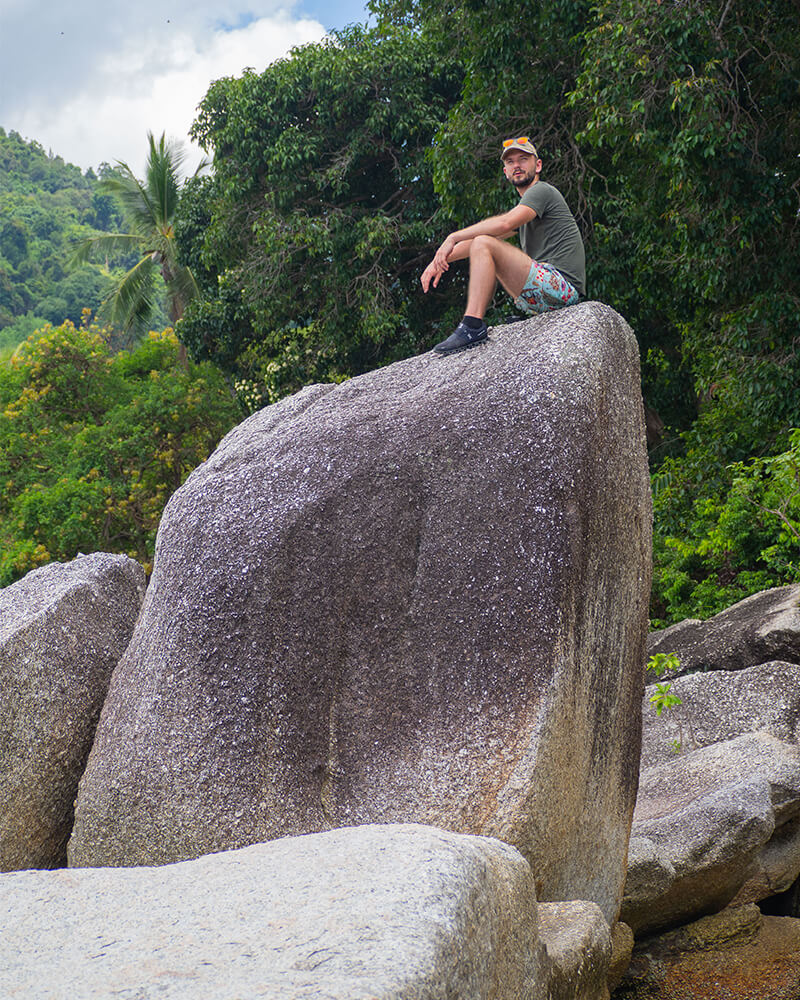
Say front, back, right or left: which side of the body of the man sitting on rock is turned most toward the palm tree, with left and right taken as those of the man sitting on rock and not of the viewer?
right

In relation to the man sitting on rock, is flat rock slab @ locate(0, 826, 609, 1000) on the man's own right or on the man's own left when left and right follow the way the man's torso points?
on the man's own left

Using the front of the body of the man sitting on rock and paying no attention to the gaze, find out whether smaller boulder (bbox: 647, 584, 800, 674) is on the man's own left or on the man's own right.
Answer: on the man's own right

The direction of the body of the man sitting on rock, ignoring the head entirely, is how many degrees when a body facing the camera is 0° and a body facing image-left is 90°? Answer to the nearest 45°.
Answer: approximately 90°

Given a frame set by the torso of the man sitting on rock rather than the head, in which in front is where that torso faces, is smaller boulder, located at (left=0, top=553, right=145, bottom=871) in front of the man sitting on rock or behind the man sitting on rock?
in front
